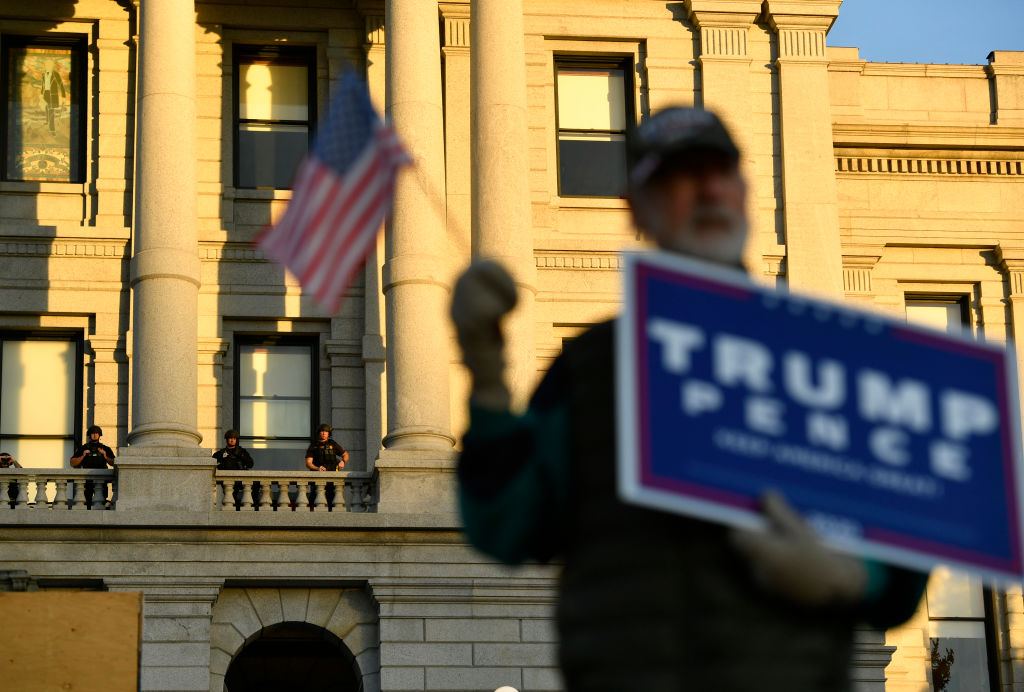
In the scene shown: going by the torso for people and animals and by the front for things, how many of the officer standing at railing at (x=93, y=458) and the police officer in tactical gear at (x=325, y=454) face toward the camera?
2

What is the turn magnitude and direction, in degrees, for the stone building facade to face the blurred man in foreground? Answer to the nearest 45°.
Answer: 0° — it already faces them

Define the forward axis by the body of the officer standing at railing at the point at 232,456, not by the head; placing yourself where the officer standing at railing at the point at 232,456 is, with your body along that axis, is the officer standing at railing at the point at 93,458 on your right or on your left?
on your right

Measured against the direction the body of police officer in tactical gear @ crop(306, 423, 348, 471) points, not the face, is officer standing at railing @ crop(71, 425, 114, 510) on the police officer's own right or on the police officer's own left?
on the police officer's own right

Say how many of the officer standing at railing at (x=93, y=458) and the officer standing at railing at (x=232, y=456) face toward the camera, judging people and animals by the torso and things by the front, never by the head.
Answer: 2

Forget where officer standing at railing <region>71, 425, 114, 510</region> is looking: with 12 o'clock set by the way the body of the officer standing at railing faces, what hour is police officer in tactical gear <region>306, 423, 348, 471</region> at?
The police officer in tactical gear is roughly at 9 o'clock from the officer standing at railing.

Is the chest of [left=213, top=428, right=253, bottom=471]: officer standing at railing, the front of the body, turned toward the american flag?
yes

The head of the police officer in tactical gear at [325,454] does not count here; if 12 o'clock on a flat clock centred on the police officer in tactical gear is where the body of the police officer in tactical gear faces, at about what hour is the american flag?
The american flag is roughly at 12 o'clock from the police officer in tactical gear.

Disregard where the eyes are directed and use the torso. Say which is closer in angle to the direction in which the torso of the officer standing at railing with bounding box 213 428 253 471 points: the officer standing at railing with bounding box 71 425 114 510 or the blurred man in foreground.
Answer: the blurred man in foreground
